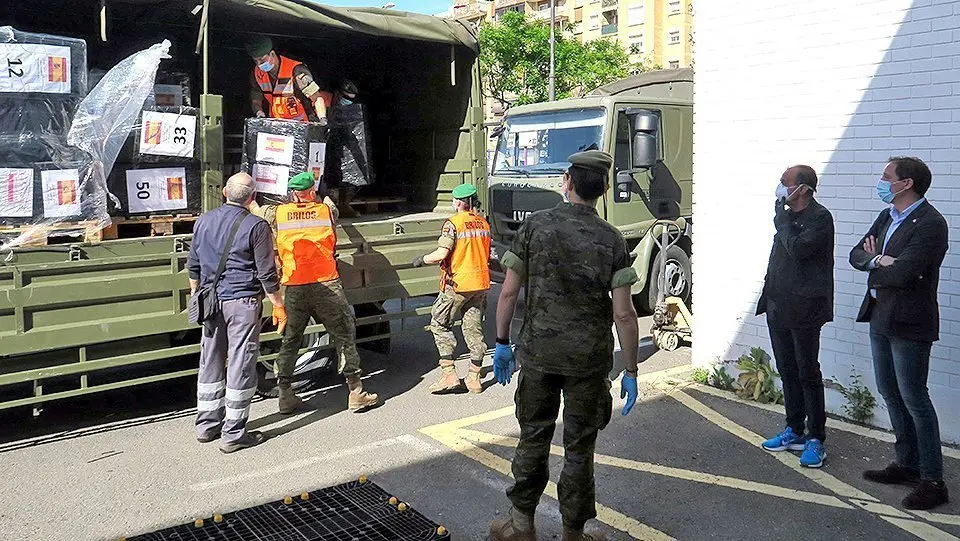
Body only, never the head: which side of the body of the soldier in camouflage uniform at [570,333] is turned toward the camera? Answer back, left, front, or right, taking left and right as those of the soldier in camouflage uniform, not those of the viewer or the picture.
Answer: back

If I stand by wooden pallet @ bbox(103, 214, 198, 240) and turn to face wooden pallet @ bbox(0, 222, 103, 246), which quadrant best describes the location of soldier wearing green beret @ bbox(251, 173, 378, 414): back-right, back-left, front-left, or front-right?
back-left

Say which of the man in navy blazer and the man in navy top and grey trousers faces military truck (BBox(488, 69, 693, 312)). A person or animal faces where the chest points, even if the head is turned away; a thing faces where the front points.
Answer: the man in navy top and grey trousers

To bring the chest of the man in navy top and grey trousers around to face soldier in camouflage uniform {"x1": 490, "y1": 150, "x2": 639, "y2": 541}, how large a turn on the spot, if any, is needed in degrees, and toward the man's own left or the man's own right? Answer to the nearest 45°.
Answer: approximately 90° to the man's own right

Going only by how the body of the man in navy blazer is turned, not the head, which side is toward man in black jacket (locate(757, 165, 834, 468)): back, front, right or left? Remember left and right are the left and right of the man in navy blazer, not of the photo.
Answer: right

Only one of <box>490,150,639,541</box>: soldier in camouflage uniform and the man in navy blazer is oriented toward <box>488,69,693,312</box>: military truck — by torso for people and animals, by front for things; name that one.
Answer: the soldier in camouflage uniform

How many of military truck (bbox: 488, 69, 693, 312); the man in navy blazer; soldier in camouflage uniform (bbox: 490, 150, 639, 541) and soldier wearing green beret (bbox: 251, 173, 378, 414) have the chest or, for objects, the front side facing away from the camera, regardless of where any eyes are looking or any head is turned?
2

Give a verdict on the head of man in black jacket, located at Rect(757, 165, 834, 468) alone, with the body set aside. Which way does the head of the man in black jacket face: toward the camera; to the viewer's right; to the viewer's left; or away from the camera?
to the viewer's left

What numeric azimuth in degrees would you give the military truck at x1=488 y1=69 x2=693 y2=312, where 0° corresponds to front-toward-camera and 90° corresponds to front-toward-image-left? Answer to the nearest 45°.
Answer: approximately 45°

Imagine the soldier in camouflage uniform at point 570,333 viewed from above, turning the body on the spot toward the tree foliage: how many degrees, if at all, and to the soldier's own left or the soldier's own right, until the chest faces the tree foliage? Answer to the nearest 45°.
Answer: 0° — they already face it

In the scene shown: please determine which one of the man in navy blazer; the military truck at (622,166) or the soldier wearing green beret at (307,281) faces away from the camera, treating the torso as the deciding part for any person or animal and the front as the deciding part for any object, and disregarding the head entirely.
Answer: the soldier wearing green beret

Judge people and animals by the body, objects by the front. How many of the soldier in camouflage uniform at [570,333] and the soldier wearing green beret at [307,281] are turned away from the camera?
2
